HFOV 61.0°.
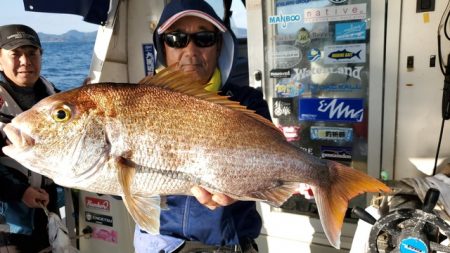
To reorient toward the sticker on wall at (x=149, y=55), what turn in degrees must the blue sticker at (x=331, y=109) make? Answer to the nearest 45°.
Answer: approximately 90° to its right

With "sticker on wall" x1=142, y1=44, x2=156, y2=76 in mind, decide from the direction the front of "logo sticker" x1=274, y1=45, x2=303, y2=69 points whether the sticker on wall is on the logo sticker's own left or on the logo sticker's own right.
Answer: on the logo sticker's own right

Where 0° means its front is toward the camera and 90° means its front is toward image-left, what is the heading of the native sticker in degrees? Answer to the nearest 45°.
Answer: approximately 0°

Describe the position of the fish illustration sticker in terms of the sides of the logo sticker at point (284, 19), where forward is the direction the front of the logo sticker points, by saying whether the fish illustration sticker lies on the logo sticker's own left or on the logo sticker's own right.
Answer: on the logo sticker's own left

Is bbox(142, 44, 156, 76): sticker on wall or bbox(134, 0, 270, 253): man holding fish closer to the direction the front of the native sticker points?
the man holding fish

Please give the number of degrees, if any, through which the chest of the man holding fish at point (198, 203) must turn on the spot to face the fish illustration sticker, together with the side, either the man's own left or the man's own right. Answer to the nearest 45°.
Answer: approximately 135° to the man's own left

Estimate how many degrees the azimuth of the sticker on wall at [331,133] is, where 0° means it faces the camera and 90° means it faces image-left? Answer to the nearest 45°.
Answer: approximately 0°
